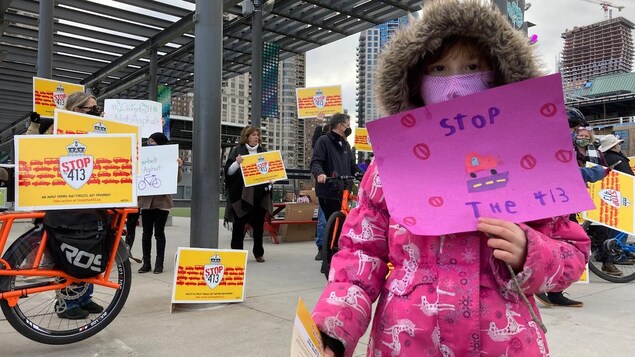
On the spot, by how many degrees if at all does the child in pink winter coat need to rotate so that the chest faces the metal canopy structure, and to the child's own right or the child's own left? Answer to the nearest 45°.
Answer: approximately 135° to the child's own right

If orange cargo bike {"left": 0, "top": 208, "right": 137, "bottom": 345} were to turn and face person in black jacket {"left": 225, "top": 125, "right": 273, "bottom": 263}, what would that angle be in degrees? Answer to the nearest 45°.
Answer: approximately 135° to its right

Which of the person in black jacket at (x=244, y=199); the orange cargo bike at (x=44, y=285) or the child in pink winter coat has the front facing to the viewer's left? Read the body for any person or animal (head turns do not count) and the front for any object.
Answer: the orange cargo bike

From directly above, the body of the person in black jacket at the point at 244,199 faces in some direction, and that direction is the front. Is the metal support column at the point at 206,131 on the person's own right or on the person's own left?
on the person's own right

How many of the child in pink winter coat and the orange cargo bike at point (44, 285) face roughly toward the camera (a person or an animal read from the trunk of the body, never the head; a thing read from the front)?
1

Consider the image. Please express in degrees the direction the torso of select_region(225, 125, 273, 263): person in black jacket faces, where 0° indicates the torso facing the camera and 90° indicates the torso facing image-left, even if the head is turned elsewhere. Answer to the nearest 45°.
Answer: approximately 315°

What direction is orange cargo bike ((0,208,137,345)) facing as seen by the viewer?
to the viewer's left

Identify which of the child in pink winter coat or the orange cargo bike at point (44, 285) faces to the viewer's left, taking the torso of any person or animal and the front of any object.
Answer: the orange cargo bike

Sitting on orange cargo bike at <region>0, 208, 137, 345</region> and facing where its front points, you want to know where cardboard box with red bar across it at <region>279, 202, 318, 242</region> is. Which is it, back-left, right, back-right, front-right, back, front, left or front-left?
back-right
